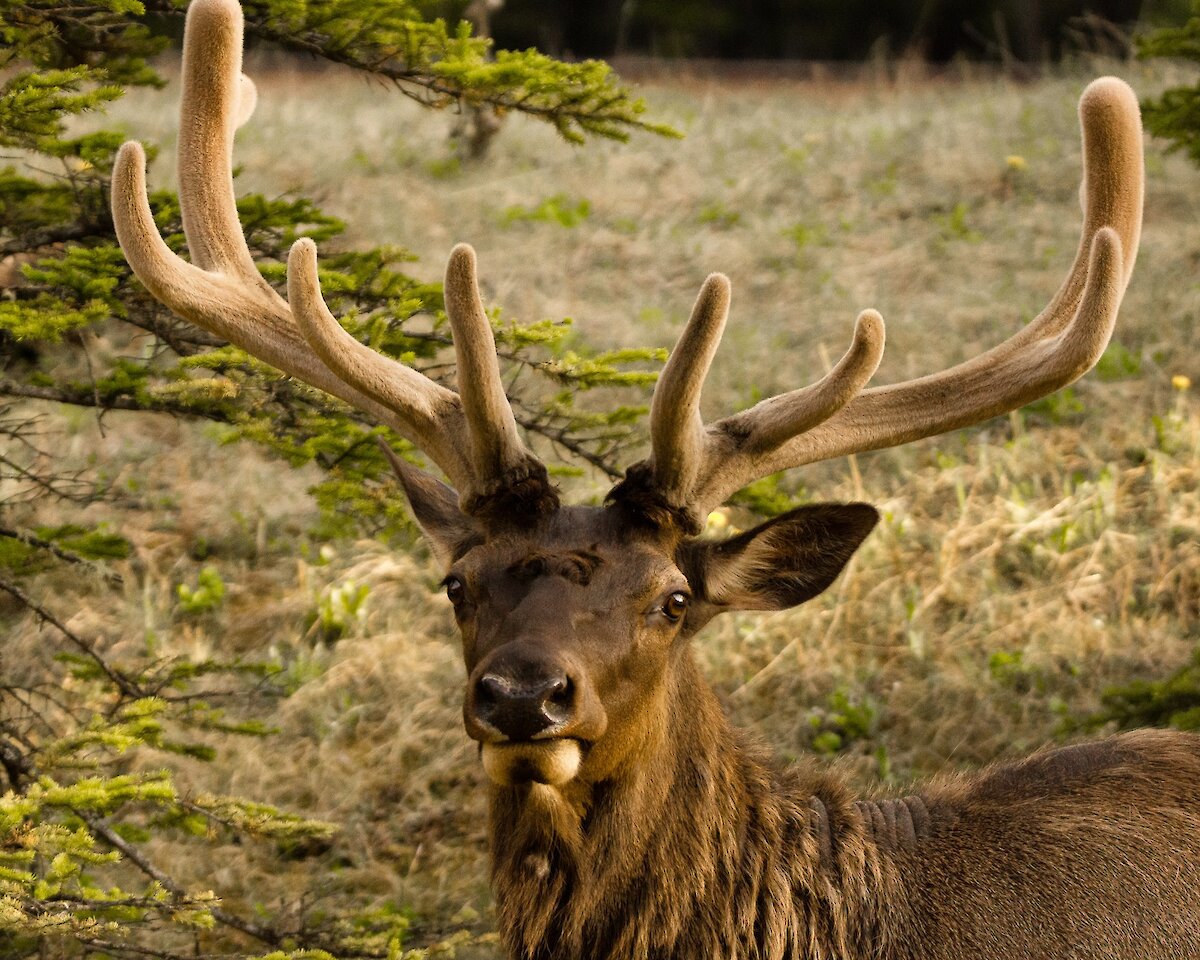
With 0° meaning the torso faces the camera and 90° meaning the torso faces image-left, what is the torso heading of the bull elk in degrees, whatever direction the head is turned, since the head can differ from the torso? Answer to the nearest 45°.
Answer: approximately 45°

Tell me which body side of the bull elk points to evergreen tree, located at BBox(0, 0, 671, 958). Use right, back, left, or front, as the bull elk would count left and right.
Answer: right
